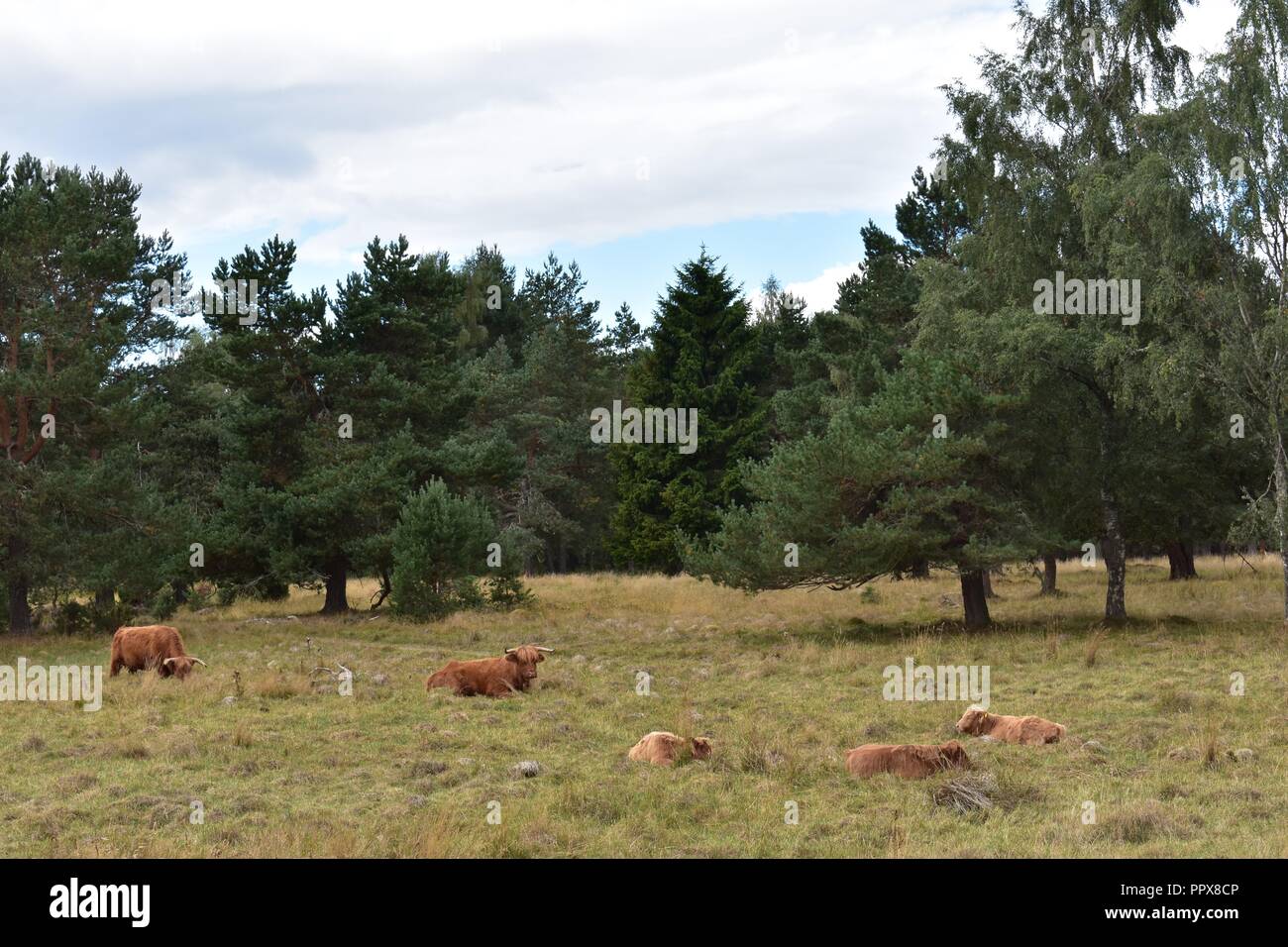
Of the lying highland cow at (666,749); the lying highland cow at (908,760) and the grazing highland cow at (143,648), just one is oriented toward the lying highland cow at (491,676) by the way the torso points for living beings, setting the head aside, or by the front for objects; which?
the grazing highland cow at (143,648)

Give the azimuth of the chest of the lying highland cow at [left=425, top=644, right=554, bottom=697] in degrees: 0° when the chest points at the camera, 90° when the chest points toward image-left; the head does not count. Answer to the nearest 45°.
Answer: approximately 270°

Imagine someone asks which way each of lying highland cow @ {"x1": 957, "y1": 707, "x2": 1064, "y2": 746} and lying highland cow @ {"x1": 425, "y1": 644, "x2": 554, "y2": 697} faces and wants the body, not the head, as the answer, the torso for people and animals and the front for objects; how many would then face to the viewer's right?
1

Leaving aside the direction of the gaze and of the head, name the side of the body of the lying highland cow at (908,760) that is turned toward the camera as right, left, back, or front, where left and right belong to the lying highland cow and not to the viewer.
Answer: right

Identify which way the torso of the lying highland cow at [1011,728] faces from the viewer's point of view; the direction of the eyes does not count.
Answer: to the viewer's left

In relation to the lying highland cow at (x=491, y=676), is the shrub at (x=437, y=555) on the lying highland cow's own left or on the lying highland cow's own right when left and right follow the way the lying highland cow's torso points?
on the lying highland cow's own left

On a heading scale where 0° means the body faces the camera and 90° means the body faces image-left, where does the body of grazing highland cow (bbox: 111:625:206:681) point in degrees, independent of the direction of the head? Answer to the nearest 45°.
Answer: approximately 315°

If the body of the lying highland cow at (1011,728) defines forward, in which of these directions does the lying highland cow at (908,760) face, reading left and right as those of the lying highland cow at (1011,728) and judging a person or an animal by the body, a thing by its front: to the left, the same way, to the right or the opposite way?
the opposite way

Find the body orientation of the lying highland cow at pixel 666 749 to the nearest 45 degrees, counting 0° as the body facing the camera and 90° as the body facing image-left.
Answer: approximately 270°

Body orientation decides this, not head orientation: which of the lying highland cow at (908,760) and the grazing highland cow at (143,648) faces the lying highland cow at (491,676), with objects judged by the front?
the grazing highland cow at (143,648)

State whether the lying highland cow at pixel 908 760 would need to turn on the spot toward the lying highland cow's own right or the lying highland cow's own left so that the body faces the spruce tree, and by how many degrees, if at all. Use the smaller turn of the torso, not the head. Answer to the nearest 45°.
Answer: approximately 90° to the lying highland cow's own left
